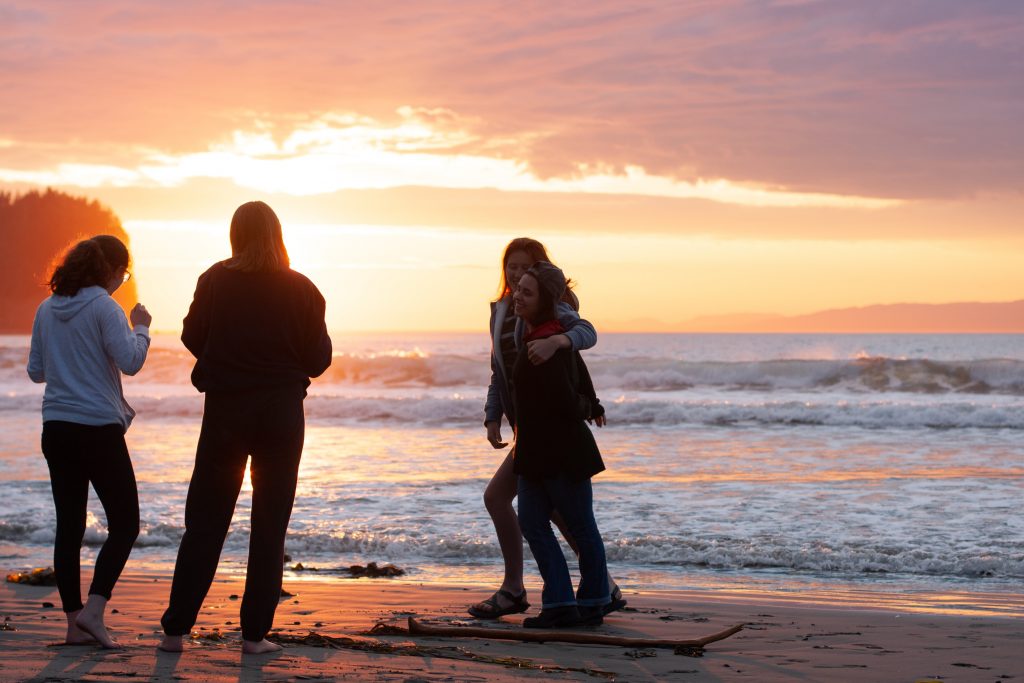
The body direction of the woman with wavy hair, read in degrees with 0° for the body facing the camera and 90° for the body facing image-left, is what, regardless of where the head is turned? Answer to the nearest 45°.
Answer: approximately 45°

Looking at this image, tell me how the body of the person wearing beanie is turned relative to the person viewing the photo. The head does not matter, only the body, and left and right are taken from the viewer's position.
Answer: facing to the left of the viewer

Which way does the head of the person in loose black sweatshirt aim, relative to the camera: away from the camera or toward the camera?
away from the camera

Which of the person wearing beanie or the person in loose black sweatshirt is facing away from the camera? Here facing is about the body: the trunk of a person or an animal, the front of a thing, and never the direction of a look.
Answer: the person in loose black sweatshirt

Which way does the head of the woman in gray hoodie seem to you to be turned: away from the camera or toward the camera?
away from the camera

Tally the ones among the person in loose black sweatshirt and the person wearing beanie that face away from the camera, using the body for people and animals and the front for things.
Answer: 1

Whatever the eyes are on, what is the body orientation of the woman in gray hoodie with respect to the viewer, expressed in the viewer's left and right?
facing away from the viewer and to the right of the viewer

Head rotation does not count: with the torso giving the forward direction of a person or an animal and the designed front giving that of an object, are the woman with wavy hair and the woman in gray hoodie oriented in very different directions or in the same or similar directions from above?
very different directions

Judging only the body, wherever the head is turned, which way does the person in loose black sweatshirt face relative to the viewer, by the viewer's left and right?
facing away from the viewer

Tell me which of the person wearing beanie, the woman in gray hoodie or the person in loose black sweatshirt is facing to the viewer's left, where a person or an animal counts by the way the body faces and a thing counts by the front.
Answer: the person wearing beanie
